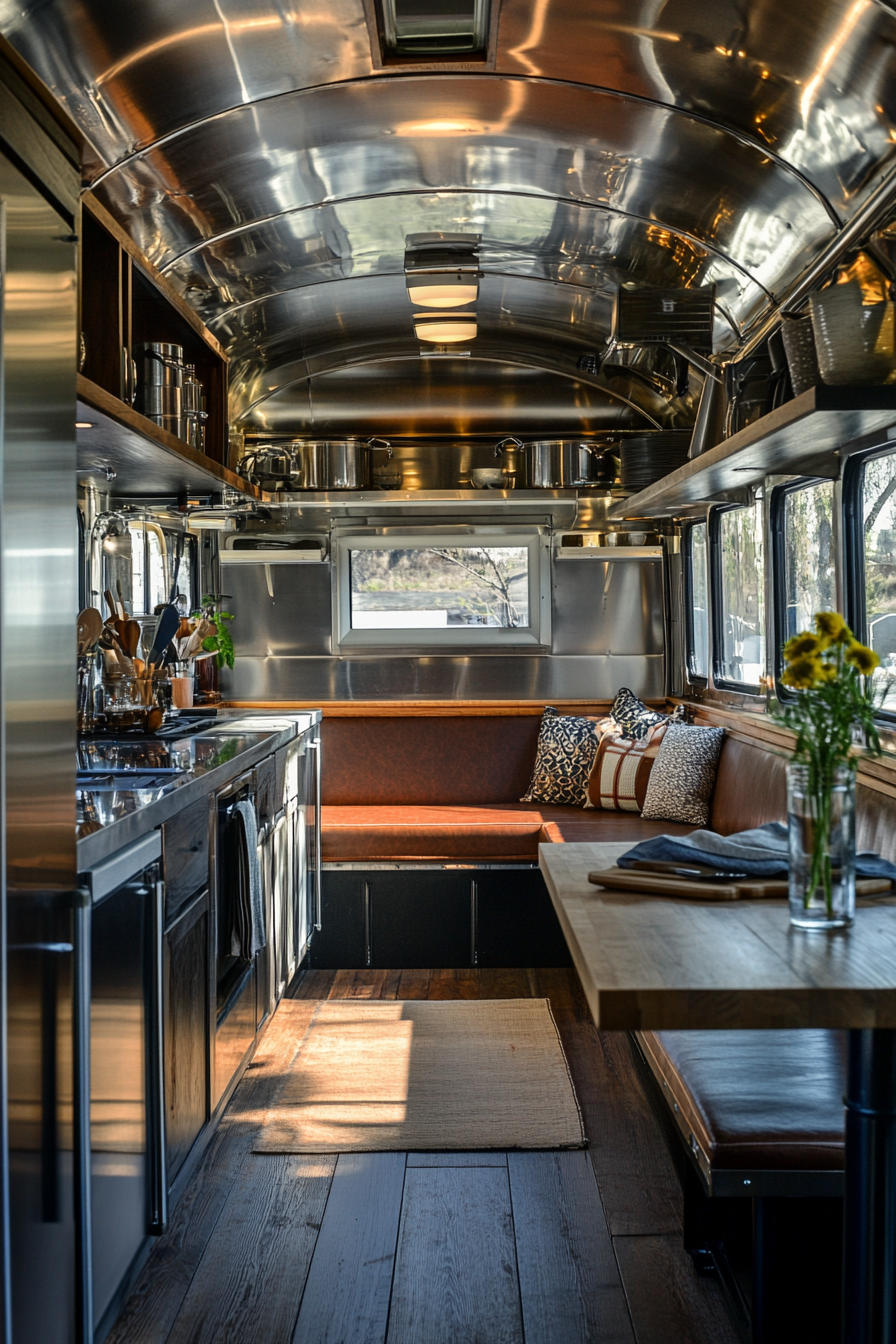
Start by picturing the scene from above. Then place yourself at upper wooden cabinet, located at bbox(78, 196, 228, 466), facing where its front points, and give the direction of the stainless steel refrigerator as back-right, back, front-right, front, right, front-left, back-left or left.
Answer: right

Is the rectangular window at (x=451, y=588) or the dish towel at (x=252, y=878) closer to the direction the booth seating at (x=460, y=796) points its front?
the dish towel

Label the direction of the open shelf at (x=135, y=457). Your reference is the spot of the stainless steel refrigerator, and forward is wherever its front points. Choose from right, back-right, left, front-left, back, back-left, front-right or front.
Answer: left

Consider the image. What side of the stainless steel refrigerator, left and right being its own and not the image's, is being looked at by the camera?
right

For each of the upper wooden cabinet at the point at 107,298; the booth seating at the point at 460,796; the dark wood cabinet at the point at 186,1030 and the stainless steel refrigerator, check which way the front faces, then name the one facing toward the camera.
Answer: the booth seating

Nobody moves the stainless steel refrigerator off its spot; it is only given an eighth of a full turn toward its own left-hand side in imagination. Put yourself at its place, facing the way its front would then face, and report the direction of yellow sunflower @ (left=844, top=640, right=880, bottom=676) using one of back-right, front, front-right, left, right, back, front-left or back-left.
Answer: front-right

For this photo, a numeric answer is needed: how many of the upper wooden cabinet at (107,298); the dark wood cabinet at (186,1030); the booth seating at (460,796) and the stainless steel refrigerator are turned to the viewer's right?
3

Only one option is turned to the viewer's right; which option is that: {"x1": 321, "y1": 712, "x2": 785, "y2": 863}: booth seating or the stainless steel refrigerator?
the stainless steel refrigerator

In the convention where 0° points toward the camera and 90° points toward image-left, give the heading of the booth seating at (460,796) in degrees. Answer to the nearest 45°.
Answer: approximately 0°

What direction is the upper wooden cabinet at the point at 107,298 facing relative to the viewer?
to the viewer's right

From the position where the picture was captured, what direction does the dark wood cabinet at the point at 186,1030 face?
facing to the right of the viewer

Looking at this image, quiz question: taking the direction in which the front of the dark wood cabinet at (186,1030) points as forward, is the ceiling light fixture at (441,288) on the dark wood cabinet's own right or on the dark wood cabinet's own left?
on the dark wood cabinet's own left

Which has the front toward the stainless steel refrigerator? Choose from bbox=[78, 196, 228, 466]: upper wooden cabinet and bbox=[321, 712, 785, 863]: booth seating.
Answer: the booth seating

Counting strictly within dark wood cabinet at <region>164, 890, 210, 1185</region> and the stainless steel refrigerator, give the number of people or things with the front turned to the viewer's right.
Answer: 2

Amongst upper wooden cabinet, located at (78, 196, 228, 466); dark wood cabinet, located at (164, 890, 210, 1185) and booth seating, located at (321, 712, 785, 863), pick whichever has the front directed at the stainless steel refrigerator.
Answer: the booth seating
